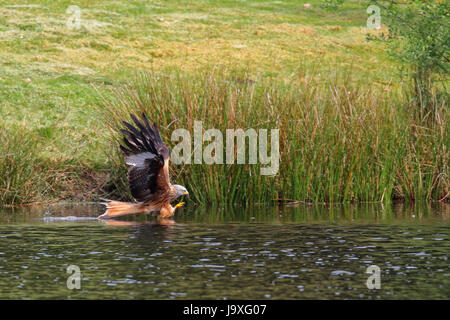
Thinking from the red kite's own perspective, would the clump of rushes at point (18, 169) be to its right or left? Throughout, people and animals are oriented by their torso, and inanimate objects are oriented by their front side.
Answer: on its left

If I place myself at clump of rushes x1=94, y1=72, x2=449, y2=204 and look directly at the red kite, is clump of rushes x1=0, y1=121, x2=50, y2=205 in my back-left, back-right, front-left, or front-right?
front-right

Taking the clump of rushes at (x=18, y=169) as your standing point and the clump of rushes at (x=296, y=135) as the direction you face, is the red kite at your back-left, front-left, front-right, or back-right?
front-right

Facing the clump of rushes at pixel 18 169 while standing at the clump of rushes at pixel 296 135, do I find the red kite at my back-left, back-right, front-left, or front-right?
front-left

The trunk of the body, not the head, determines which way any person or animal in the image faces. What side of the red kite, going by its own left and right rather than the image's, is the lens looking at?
right
